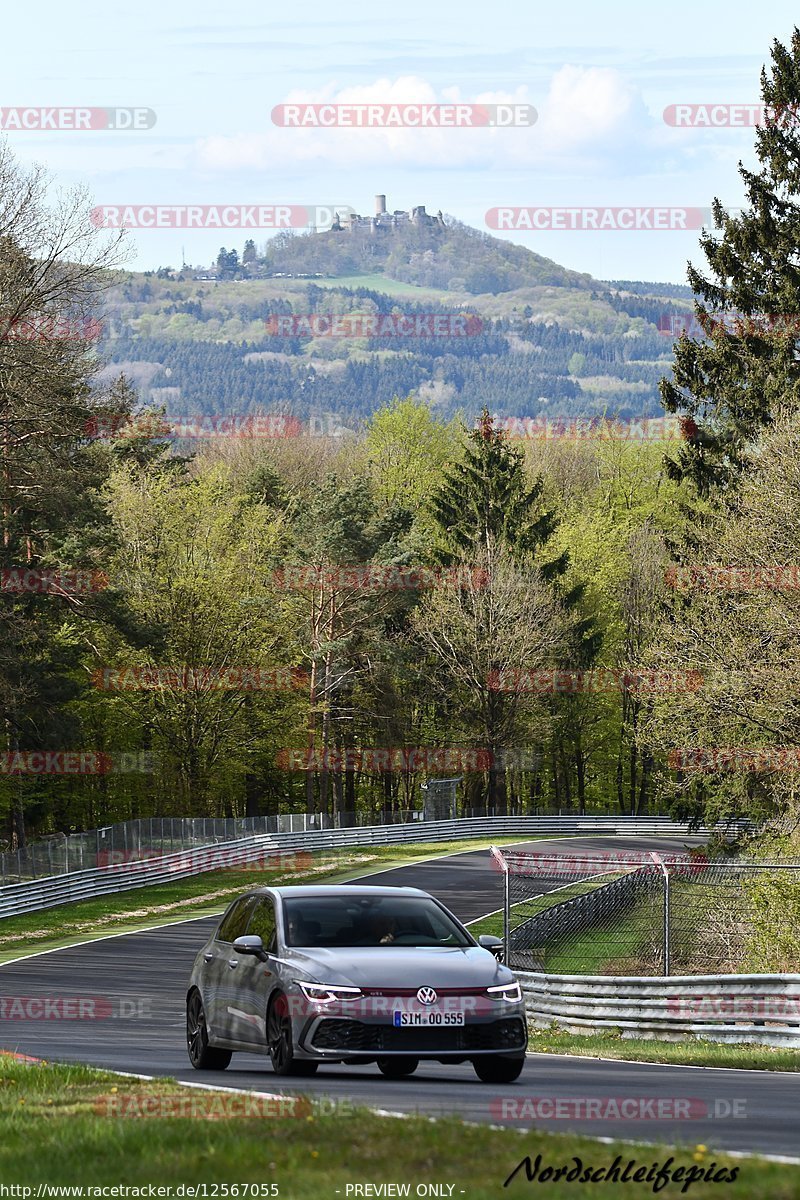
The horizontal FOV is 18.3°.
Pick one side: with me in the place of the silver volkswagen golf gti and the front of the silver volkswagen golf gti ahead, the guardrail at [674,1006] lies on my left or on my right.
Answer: on my left

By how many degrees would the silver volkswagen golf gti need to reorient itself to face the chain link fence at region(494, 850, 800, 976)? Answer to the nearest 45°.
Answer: approximately 135° to its left

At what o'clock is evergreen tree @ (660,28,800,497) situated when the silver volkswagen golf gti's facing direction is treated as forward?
The evergreen tree is roughly at 8 o'clock from the silver volkswagen golf gti.

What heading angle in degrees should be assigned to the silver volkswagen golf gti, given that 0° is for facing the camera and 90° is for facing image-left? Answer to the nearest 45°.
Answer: approximately 315°
